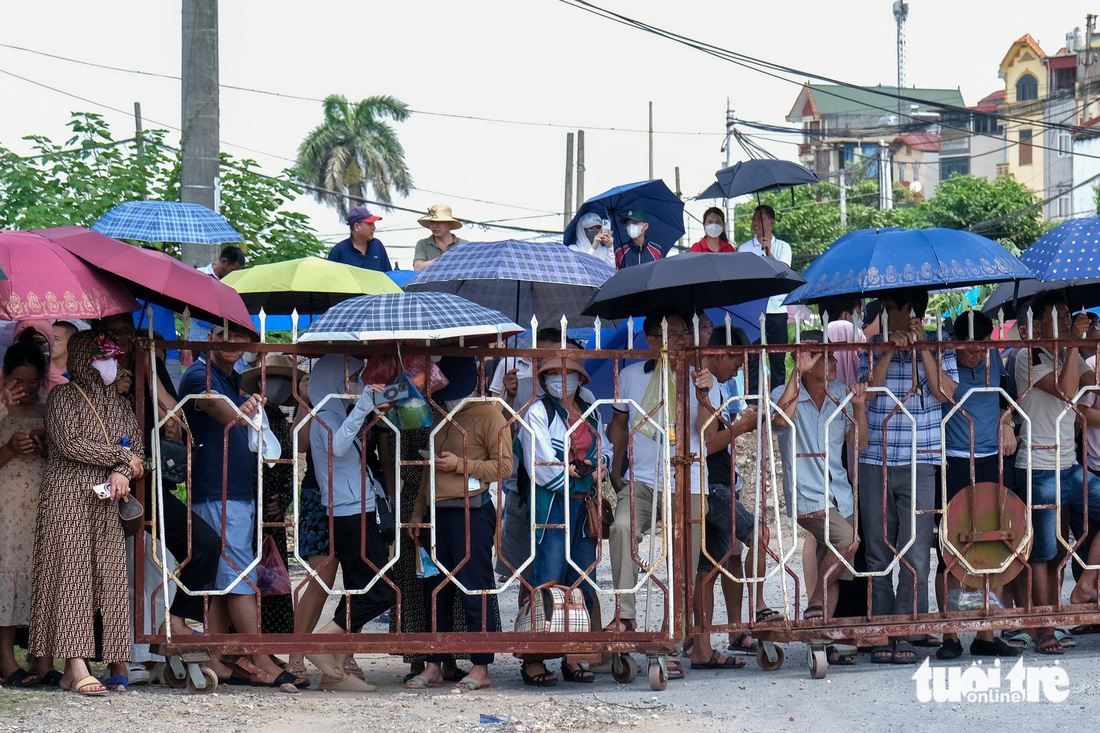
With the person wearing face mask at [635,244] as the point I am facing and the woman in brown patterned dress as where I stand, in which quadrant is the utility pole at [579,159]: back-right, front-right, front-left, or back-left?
front-left

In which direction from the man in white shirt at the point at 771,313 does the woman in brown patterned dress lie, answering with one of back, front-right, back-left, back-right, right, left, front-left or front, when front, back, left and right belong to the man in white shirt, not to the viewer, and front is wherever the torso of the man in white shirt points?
front

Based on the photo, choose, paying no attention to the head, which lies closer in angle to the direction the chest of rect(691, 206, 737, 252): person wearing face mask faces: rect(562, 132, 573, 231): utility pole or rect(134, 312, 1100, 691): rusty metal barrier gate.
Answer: the rusty metal barrier gate

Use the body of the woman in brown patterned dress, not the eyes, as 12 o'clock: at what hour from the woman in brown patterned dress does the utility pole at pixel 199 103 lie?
The utility pole is roughly at 8 o'clock from the woman in brown patterned dress.

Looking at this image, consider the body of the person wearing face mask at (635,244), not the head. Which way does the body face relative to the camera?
toward the camera

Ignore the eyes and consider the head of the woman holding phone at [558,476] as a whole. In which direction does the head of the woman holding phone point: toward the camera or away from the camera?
toward the camera

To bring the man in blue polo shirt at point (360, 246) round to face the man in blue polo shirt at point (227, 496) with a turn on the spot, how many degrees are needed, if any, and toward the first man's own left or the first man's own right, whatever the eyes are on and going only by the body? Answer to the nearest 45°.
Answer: approximately 45° to the first man's own right

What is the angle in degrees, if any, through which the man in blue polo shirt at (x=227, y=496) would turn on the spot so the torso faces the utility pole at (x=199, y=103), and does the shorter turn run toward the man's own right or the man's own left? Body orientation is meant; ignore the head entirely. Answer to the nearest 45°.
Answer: approximately 135° to the man's own left

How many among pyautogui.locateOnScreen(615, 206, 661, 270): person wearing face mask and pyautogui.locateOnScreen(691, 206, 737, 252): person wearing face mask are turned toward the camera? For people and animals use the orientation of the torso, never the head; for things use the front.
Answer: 2

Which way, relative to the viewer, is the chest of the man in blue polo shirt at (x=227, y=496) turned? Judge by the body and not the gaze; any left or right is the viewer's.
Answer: facing the viewer and to the right of the viewer

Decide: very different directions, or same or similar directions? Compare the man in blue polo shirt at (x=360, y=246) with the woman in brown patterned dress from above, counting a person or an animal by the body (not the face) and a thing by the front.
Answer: same or similar directions

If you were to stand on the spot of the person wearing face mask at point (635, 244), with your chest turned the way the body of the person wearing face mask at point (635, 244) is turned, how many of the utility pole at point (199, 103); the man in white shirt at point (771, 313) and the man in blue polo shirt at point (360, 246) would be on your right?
2

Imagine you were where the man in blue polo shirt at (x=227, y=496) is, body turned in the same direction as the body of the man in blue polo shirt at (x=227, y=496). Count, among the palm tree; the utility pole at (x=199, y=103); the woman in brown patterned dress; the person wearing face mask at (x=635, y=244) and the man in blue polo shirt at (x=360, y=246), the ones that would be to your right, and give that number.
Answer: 1

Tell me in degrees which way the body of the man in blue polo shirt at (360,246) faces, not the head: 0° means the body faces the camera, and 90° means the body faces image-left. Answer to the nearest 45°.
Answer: approximately 315°

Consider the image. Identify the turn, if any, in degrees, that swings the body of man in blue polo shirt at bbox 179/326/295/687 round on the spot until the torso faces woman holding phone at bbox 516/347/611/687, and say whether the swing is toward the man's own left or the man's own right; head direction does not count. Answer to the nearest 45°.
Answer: approximately 45° to the man's own left

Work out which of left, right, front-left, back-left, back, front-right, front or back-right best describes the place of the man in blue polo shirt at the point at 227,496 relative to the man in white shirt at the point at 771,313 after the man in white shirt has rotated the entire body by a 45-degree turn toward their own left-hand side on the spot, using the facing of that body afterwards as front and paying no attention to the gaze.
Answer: front-right
